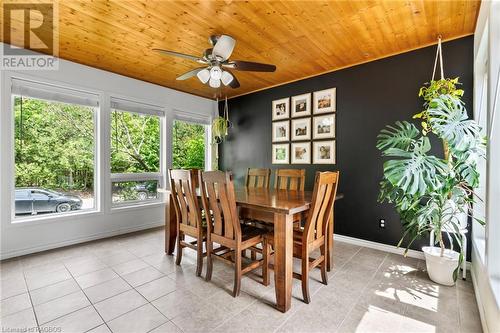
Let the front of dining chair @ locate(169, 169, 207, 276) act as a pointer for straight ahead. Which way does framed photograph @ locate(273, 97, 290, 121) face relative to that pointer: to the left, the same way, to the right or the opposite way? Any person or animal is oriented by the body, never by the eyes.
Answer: the opposite way

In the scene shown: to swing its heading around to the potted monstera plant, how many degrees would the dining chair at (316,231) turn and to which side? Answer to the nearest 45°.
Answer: approximately 135° to its right

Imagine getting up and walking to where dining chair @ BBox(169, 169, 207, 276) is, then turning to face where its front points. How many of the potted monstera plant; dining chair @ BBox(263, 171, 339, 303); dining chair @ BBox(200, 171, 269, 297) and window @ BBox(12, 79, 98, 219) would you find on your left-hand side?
1

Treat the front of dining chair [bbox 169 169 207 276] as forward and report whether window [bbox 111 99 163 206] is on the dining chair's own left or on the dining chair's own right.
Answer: on the dining chair's own left

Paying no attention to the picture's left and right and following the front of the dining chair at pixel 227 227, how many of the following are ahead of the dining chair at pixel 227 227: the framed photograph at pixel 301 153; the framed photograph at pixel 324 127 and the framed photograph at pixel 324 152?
3

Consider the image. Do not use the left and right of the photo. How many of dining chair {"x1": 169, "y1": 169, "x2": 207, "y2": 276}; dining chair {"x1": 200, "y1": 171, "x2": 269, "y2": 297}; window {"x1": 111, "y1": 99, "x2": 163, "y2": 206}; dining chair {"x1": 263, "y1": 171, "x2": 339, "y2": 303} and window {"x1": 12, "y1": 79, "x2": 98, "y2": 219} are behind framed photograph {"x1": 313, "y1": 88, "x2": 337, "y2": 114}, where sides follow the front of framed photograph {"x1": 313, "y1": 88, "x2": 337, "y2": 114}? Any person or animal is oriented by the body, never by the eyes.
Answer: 0

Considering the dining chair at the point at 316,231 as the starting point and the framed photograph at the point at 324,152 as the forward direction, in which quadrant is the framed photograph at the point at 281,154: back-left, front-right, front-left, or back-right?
front-left

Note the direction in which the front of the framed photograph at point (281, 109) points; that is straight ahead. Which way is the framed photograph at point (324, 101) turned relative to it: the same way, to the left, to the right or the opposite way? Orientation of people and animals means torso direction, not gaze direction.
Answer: the same way

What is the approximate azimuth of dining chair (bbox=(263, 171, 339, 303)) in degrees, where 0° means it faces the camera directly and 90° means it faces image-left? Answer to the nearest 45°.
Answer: approximately 135°

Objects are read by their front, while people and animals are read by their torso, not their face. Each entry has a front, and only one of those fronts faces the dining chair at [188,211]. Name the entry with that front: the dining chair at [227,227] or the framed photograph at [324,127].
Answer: the framed photograph

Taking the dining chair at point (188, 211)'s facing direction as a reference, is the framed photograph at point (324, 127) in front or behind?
in front

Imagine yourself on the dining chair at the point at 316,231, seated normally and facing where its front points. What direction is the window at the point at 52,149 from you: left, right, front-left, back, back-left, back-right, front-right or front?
front-left

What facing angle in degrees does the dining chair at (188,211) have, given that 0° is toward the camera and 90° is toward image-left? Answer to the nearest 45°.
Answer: approximately 225°

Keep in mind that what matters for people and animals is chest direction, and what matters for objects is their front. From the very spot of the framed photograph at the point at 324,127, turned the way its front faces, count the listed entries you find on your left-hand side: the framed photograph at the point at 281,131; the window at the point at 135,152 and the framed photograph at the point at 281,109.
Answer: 0

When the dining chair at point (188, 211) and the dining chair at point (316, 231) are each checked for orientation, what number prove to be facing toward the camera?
0

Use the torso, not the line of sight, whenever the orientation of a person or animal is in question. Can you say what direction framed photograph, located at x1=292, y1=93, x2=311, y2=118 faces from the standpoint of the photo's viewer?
facing the viewer and to the left of the viewer

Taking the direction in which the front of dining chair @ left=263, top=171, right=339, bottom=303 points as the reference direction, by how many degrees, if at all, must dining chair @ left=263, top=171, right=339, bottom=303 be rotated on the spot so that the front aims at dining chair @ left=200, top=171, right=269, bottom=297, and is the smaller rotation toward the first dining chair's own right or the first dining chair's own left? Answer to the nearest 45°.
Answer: approximately 45° to the first dining chair's own left

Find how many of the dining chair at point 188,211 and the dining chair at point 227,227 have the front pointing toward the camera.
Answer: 0

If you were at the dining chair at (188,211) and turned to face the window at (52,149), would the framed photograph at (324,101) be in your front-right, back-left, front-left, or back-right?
back-right

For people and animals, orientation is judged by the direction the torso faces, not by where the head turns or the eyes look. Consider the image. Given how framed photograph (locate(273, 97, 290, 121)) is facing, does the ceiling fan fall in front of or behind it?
in front
